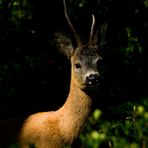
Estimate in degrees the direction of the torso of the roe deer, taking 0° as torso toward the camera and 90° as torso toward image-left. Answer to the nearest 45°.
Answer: approximately 315°
